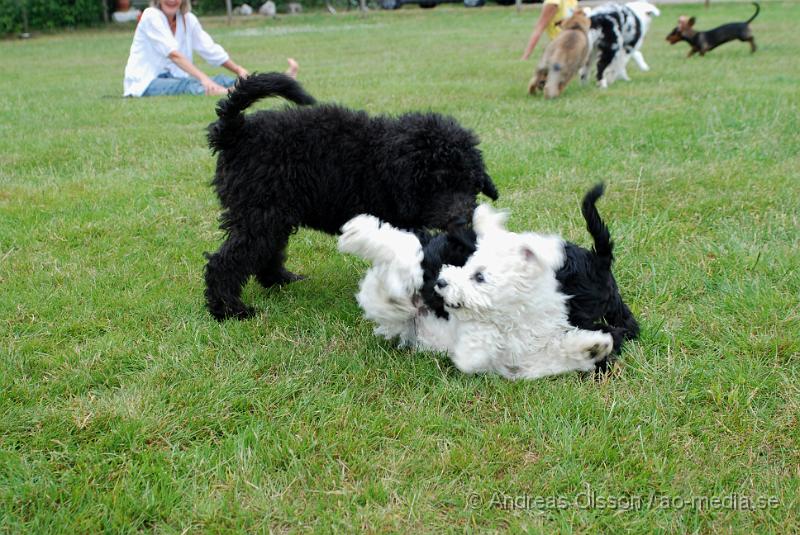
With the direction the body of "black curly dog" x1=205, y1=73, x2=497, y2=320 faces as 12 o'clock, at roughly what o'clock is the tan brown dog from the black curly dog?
The tan brown dog is roughly at 10 o'clock from the black curly dog.

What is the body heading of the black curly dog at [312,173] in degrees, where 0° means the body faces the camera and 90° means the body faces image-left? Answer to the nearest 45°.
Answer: approximately 270°

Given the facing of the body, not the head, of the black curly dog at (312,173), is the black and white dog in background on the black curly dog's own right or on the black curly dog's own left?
on the black curly dog's own left

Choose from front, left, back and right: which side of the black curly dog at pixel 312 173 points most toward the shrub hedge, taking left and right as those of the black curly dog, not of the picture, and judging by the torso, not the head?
left

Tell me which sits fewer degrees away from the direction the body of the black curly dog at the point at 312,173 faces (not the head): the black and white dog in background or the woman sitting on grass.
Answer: the black and white dog in background

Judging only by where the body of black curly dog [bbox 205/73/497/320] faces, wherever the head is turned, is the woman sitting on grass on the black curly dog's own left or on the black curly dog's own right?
on the black curly dog's own left
